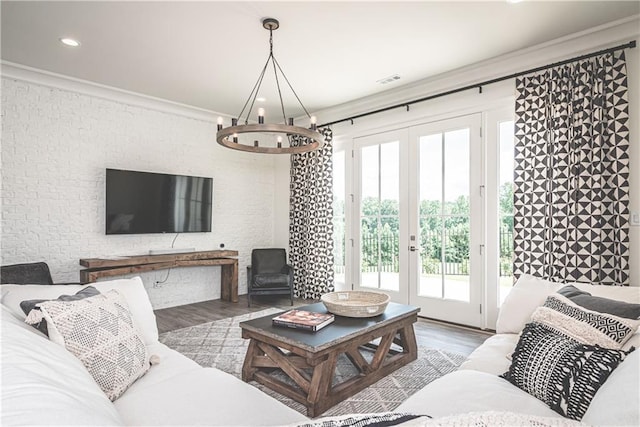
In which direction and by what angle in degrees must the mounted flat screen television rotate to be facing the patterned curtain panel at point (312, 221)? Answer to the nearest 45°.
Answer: approximately 45° to its left

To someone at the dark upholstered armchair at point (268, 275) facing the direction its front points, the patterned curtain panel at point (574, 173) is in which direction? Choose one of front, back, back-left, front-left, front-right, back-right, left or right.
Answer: front-left

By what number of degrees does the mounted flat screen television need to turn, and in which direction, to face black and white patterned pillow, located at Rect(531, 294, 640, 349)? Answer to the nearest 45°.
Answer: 0° — it already faces it

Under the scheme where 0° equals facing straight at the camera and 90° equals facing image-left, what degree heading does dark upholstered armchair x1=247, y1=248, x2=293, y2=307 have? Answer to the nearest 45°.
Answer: approximately 0°

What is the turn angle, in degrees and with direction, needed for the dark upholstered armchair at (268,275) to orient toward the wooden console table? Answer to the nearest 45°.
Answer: approximately 90° to its right

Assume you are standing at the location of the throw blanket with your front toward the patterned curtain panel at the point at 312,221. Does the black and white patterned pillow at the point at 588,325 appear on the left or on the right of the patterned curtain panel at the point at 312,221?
right

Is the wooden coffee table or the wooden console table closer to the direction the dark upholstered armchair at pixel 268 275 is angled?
the wooden coffee table

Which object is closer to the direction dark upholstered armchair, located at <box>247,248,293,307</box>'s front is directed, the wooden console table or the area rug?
the area rug

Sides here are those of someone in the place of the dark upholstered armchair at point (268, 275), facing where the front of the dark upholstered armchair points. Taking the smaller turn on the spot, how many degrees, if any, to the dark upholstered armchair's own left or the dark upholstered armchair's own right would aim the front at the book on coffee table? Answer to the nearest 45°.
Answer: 0° — it already faces it

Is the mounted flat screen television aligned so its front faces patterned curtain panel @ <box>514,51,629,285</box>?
yes

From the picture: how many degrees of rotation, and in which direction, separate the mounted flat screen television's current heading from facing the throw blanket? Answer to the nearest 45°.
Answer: approximately 45° to its right

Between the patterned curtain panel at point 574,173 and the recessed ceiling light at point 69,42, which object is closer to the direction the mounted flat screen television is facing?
the patterned curtain panel

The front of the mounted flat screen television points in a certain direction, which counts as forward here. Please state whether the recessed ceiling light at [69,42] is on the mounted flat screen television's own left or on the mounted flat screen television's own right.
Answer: on the mounted flat screen television's own right

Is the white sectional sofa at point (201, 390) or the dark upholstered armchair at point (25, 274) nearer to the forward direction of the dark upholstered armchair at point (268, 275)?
the white sectional sofa
